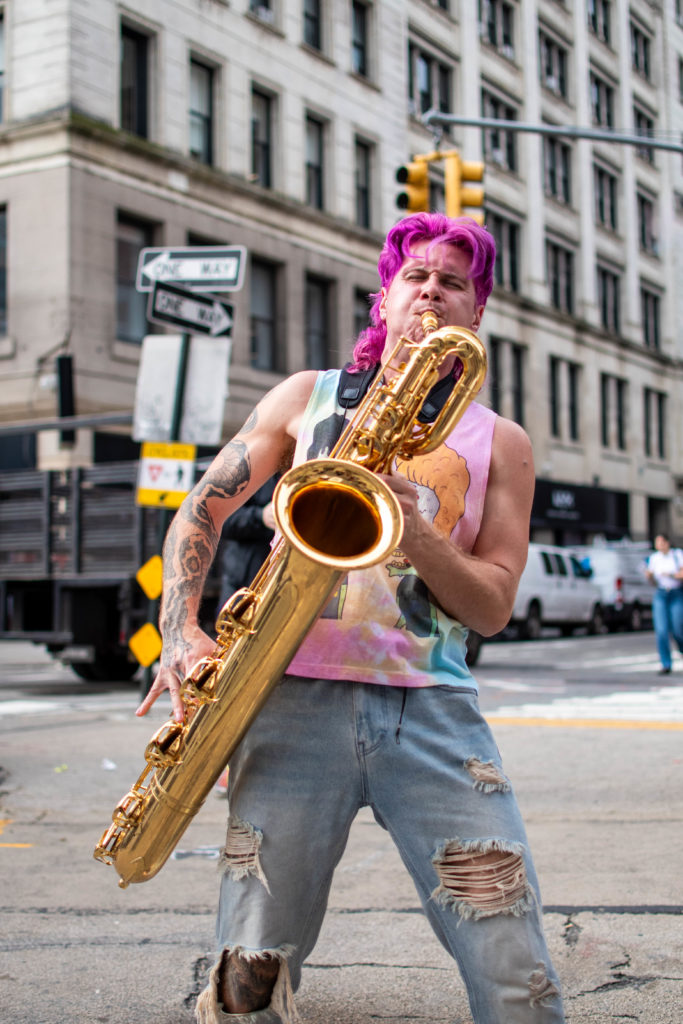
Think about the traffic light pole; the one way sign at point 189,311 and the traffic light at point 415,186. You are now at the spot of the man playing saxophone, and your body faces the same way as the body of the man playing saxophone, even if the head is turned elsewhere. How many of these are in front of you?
0

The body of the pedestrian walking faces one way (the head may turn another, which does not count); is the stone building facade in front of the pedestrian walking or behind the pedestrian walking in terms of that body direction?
behind

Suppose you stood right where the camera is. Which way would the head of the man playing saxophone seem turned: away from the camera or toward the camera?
toward the camera

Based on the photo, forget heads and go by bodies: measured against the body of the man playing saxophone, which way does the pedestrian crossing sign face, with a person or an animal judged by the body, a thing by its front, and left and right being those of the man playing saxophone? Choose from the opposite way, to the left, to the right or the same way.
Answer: the same way

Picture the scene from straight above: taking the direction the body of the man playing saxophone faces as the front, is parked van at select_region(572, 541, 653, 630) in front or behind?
behind

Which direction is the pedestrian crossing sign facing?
toward the camera

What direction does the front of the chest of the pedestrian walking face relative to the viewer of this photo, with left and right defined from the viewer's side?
facing the viewer

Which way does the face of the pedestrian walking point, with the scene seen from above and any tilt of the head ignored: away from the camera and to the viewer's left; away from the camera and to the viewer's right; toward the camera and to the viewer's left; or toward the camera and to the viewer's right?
toward the camera and to the viewer's left

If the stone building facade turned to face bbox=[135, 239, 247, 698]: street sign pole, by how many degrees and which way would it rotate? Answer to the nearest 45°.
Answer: approximately 45° to its right

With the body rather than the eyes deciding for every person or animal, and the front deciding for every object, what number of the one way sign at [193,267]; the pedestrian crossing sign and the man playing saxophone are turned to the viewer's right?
0

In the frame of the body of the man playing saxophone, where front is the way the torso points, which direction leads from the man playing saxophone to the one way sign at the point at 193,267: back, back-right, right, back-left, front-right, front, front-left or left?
back

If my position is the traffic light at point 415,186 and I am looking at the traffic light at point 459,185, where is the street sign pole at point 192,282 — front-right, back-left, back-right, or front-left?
back-right

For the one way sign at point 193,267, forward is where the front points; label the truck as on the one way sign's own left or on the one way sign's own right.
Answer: on the one way sign's own right

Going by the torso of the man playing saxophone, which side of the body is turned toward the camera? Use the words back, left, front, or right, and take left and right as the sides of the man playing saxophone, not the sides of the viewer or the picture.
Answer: front
